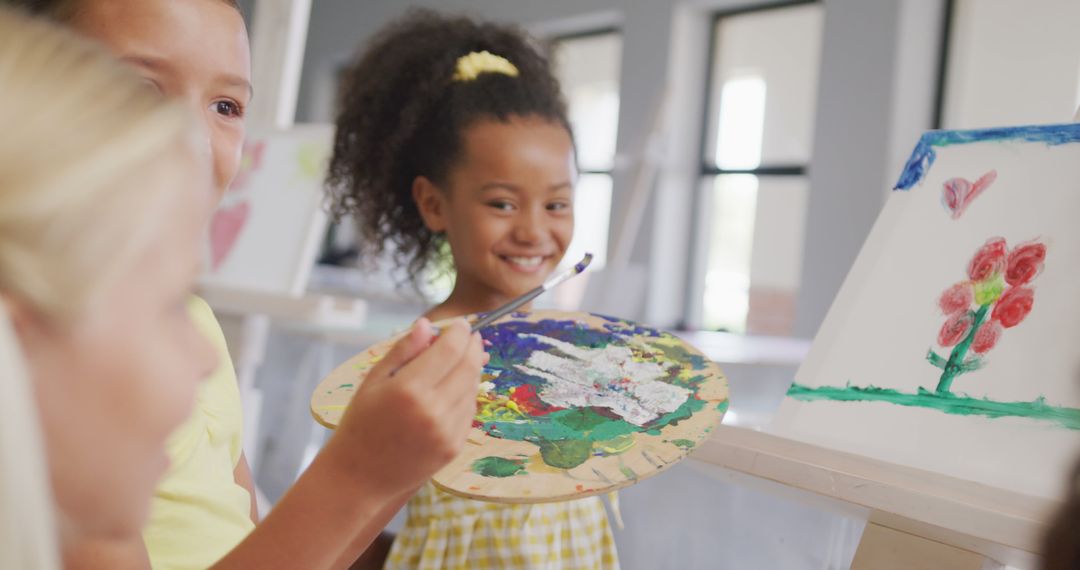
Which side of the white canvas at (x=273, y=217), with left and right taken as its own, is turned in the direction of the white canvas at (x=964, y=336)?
left

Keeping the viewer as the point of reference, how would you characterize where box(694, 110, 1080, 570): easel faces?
facing the viewer and to the left of the viewer

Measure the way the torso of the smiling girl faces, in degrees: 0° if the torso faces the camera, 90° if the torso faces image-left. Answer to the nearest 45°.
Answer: approximately 315°

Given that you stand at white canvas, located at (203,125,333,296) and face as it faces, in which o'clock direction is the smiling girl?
The smiling girl is roughly at 10 o'clock from the white canvas.

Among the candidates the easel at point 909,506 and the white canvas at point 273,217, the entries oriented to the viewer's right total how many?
0

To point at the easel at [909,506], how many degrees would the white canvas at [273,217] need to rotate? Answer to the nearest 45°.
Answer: approximately 45° to its left
